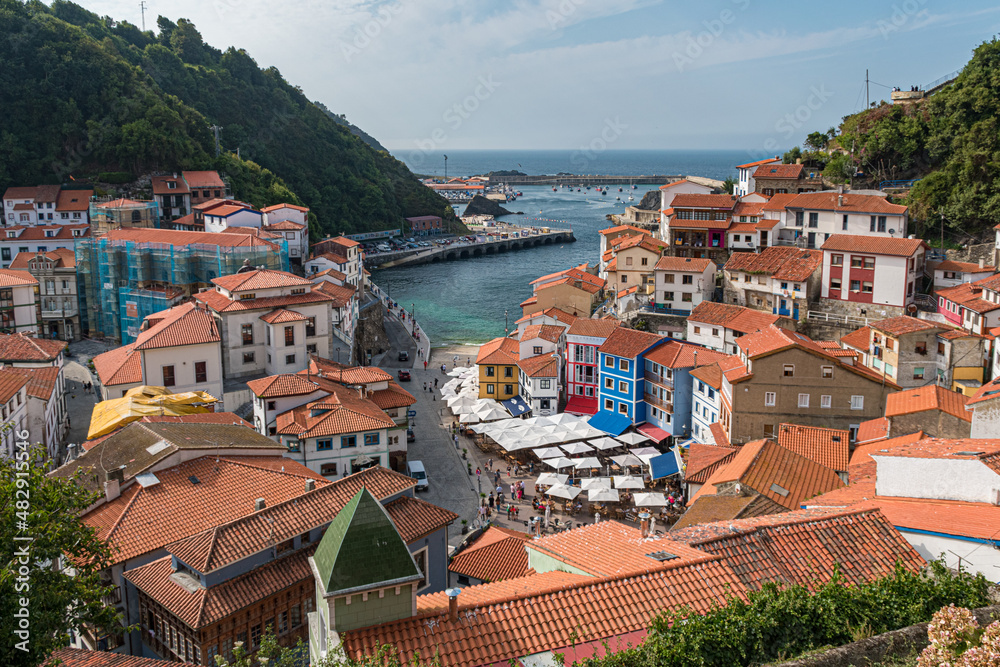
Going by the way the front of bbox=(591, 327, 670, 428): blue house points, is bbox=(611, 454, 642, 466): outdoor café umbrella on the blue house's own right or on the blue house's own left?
on the blue house's own left

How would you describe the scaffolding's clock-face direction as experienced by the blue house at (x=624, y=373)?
The scaffolding is roughly at 2 o'clock from the blue house.

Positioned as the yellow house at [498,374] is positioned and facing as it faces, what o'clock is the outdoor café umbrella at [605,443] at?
The outdoor café umbrella is roughly at 11 o'clock from the yellow house.

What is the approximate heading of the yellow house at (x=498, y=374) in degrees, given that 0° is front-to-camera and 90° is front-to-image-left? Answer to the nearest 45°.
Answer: approximately 0°

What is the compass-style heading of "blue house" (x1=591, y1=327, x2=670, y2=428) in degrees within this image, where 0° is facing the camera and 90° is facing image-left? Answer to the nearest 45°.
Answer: approximately 45°

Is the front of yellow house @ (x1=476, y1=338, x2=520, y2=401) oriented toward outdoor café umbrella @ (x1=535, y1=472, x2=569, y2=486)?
yes

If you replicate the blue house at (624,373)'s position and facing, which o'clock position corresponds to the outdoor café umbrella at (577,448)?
The outdoor café umbrella is roughly at 11 o'clock from the blue house.

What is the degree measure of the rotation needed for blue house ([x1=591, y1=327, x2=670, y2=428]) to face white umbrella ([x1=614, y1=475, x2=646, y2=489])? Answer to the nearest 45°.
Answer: approximately 45° to its left

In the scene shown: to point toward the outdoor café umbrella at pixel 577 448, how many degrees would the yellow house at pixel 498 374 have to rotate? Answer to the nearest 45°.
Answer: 0° — it already faces it

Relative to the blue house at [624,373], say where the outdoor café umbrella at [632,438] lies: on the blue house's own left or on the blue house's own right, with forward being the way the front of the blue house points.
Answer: on the blue house's own left
